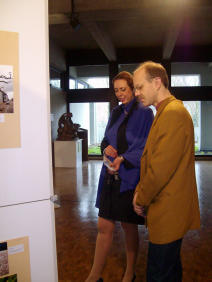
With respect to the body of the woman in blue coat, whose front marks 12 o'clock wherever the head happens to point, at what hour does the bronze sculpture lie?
The bronze sculpture is roughly at 4 o'clock from the woman in blue coat.

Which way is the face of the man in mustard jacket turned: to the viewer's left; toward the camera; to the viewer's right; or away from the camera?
to the viewer's left

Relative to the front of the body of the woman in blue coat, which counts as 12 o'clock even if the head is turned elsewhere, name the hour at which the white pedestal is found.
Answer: The white pedestal is roughly at 4 o'clock from the woman in blue coat.

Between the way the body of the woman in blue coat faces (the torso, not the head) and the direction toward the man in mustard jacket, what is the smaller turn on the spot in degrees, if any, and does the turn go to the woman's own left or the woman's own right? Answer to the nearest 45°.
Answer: approximately 45° to the woman's own left

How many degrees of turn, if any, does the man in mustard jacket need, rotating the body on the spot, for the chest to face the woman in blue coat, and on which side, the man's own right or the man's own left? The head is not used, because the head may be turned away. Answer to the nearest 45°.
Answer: approximately 45° to the man's own right

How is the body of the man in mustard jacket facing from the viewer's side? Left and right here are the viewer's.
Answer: facing to the left of the viewer
